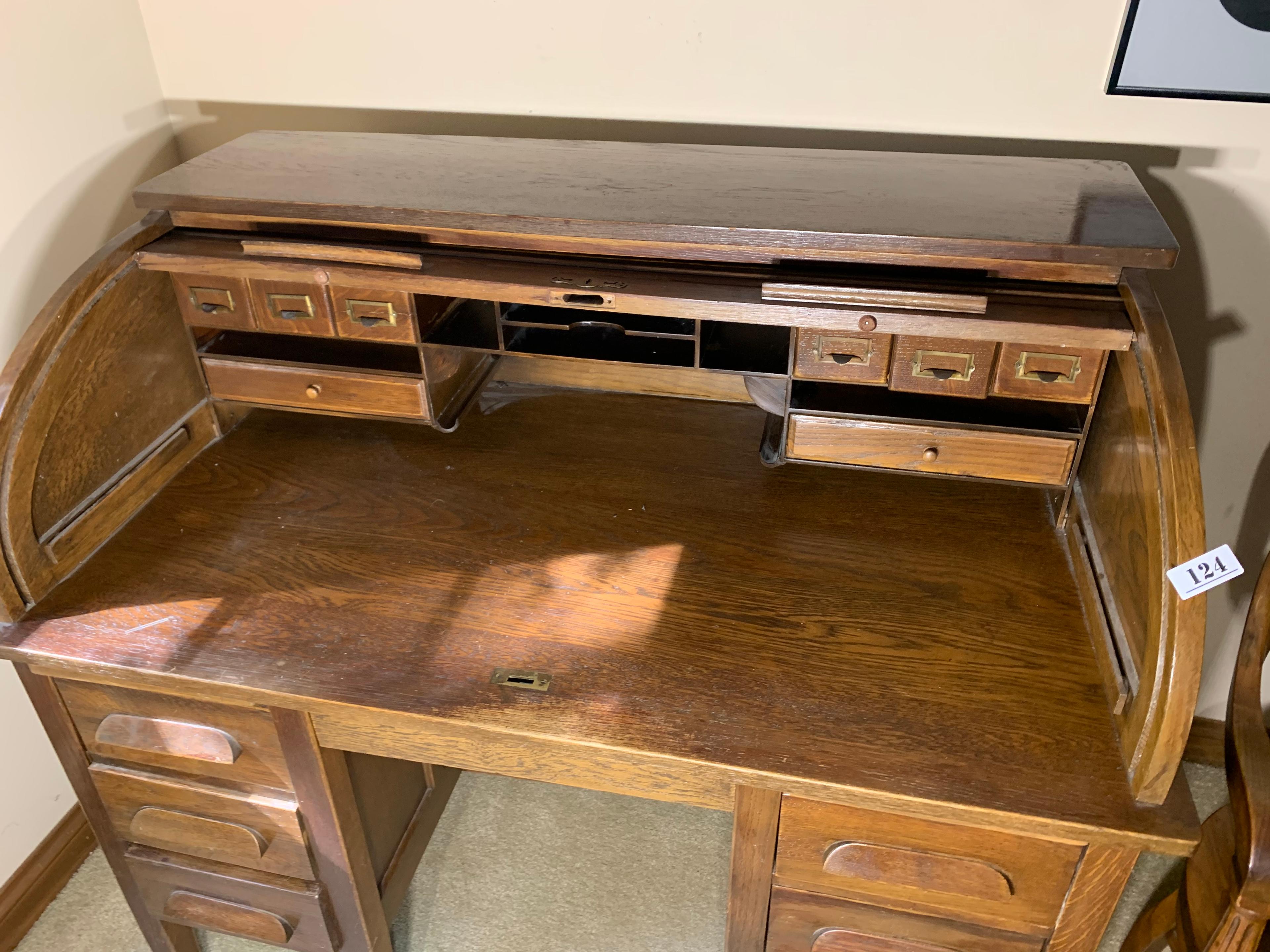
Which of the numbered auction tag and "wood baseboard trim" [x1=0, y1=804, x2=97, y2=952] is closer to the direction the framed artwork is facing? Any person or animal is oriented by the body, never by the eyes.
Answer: the numbered auction tag

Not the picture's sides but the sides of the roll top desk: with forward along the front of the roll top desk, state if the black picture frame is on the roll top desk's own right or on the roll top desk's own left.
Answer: on the roll top desk's own left

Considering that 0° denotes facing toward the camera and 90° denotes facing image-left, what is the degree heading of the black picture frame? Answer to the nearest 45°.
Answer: approximately 0°

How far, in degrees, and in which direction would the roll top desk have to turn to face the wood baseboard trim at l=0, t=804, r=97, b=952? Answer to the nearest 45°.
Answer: approximately 90° to its right

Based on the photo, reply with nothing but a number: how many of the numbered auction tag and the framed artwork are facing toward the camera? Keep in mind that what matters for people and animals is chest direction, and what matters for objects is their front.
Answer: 2

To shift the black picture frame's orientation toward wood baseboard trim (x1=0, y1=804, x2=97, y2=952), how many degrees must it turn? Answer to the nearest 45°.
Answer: approximately 45° to its right

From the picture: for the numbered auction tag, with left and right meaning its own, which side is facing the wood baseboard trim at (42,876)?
right

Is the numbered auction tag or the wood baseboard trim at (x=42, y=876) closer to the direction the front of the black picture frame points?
the numbered auction tag

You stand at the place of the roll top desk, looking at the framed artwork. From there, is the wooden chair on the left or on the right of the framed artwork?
right
